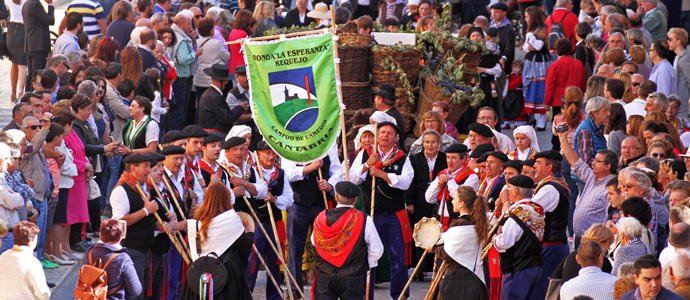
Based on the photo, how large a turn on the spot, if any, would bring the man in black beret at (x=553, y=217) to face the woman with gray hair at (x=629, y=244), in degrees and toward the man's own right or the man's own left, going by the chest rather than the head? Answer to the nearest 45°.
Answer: approximately 135° to the man's own left

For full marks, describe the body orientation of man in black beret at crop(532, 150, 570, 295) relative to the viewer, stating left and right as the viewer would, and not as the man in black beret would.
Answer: facing to the left of the viewer

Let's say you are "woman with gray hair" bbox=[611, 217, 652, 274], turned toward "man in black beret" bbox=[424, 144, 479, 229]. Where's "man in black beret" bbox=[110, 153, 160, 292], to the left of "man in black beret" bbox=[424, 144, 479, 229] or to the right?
left
